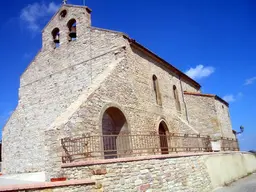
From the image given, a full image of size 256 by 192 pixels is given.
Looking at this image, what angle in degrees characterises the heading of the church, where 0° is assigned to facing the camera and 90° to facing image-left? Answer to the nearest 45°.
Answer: approximately 315°

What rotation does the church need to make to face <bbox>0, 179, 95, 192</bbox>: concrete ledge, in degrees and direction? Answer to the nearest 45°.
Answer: approximately 45° to its right

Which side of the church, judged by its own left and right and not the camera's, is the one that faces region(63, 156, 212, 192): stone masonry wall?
left
